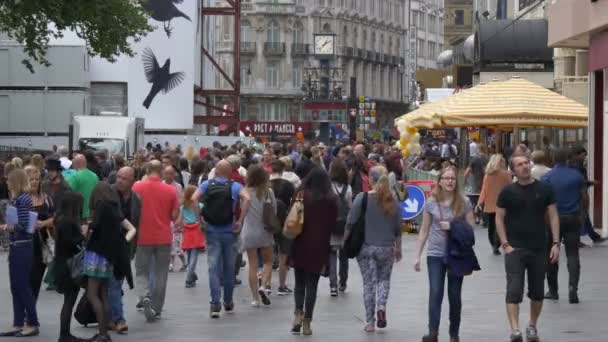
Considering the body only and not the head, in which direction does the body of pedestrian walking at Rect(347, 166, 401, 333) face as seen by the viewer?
away from the camera

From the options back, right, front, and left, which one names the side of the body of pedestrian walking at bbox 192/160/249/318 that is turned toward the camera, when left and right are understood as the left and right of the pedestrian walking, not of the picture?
back

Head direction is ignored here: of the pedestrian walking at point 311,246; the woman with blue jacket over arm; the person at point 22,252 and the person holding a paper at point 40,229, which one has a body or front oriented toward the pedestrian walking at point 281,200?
the pedestrian walking at point 311,246

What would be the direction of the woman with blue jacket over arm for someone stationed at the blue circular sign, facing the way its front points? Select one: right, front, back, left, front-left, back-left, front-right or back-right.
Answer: front

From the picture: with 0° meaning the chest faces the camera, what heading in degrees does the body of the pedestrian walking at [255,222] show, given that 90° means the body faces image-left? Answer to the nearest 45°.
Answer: approximately 180°

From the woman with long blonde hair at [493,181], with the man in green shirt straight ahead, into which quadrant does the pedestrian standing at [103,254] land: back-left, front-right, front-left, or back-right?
front-left

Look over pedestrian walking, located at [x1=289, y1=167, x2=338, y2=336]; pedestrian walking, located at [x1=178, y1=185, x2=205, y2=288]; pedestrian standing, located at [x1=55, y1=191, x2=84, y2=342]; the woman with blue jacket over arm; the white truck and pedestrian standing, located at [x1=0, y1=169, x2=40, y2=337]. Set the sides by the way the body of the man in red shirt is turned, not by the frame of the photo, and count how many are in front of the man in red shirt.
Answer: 2

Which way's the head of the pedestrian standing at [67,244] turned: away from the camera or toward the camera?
away from the camera

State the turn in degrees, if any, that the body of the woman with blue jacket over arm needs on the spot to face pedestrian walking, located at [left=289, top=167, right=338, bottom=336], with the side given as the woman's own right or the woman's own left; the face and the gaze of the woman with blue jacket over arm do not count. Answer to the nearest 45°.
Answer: approximately 135° to the woman's own right

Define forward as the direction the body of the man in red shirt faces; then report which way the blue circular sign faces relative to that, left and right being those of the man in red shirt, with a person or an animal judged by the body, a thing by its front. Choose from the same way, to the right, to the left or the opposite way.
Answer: the opposite way

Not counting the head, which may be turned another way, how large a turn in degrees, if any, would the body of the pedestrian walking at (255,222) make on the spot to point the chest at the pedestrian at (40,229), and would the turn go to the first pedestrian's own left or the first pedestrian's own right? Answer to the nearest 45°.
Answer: approximately 135° to the first pedestrian's own left

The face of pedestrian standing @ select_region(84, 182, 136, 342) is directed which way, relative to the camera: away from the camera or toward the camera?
away from the camera

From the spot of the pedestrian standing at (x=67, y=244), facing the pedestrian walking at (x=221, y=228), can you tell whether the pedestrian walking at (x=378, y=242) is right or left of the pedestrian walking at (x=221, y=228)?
right

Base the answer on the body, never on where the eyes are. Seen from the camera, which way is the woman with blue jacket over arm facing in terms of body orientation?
toward the camera

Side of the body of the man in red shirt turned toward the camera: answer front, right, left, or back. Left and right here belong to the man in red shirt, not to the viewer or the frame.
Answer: back

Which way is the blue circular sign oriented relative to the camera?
toward the camera
